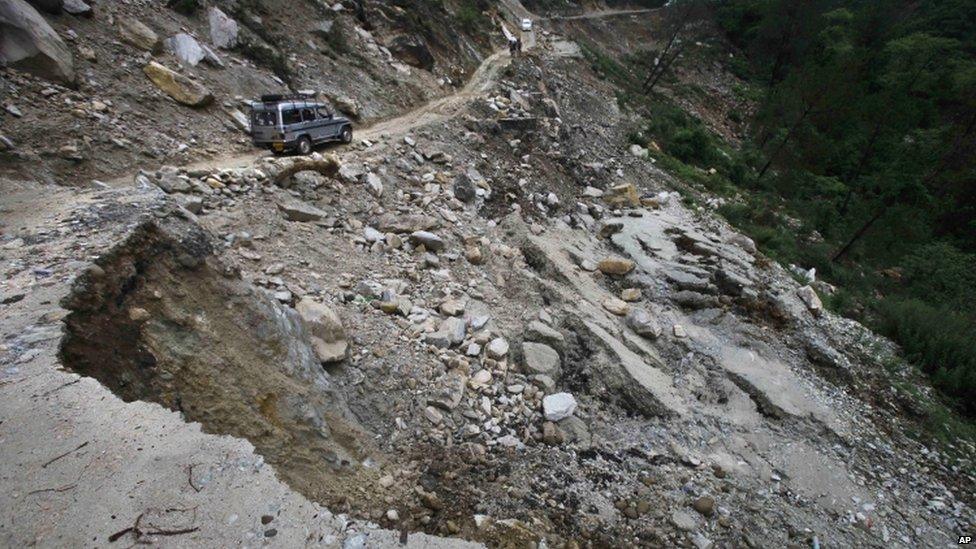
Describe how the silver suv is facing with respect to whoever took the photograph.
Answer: facing away from the viewer and to the right of the viewer

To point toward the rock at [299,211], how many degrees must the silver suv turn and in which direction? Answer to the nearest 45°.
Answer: approximately 135° to its right

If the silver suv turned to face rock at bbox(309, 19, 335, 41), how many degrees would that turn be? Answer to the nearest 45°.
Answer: approximately 45° to its left

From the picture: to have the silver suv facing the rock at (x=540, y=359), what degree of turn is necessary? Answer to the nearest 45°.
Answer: approximately 90° to its right

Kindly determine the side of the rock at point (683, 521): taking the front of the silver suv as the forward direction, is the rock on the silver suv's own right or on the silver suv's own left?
on the silver suv's own right

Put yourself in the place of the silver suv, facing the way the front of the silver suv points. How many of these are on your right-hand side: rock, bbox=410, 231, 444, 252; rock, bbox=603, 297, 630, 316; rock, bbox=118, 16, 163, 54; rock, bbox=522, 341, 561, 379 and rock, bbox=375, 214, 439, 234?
4

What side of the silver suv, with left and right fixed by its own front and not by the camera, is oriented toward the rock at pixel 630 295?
right

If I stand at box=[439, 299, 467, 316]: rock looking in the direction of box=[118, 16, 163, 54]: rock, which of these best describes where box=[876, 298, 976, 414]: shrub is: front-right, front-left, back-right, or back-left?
back-right

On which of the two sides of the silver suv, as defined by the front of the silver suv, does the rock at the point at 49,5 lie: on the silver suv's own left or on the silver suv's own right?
on the silver suv's own left

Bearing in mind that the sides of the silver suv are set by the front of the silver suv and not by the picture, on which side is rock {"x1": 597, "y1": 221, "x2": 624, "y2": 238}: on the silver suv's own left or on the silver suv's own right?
on the silver suv's own right

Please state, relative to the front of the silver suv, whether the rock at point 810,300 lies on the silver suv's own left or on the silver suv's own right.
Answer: on the silver suv's own right

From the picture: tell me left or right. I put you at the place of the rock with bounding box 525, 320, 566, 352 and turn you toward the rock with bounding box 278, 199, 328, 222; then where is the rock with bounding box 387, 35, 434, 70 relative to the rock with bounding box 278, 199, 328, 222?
right

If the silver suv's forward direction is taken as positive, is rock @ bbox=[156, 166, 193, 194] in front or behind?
behind

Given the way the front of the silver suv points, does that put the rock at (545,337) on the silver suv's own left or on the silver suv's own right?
on the silver suv's own right

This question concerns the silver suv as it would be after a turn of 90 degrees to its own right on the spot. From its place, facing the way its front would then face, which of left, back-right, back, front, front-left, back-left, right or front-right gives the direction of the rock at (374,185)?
front

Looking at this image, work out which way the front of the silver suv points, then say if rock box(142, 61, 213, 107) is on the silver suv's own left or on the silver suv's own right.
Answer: on the silver suv's own left
